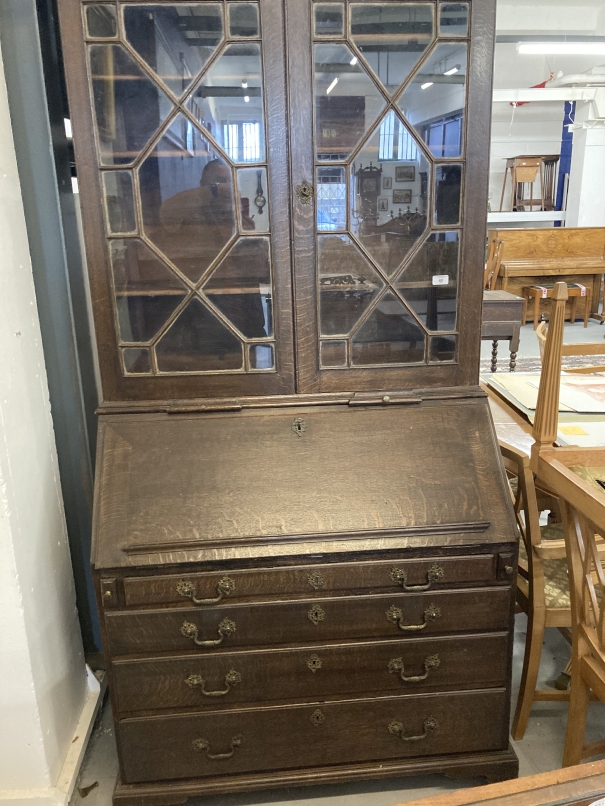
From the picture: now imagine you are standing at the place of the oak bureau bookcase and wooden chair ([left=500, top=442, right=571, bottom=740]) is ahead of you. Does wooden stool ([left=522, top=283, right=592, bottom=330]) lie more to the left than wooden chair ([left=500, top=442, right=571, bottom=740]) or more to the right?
left

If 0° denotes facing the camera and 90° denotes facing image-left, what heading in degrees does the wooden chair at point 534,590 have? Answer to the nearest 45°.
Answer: approximately 270°

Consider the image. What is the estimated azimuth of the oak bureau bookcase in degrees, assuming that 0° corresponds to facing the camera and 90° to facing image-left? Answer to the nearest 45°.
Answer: approximately 0°

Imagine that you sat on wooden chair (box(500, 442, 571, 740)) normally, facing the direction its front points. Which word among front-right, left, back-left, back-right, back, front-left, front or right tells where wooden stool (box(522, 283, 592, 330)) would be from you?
left

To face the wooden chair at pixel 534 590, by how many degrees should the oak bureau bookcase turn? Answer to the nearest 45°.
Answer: approximately 90° to its left

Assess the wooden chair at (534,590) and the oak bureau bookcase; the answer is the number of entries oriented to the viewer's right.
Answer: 1

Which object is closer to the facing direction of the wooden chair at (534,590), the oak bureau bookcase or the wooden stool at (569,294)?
the wooden stool

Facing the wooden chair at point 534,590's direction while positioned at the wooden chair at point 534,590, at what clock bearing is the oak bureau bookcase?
The oak bureau bookcase is roughly at 5 o'clock from the wooden chair.
